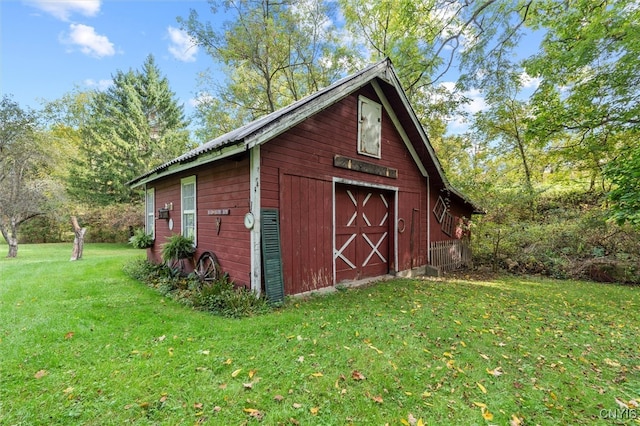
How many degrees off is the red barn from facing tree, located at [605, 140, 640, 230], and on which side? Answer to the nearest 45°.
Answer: approximately 45° to its left

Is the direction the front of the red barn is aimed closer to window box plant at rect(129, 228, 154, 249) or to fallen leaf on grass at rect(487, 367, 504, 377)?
the fallen leaf on grass

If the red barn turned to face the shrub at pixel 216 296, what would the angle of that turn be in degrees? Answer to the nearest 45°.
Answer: approximately 90° to its right

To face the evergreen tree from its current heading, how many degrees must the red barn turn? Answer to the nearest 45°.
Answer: approximately 180°

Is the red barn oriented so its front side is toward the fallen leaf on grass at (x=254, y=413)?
no

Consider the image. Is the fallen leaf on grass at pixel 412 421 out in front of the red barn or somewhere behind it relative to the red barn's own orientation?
in front

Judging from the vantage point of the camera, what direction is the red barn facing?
facing the viewer and to the right of the viewer

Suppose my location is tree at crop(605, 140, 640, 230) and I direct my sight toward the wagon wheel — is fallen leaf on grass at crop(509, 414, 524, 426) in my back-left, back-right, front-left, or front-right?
front-left

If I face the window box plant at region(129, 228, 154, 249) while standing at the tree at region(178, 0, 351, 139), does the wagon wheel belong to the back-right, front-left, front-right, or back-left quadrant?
front-left

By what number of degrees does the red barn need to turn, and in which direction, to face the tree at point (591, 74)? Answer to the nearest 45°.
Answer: approximately 45° to its left

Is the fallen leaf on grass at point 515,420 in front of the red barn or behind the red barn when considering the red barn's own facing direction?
in front

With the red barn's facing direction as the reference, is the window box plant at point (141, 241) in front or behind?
behind

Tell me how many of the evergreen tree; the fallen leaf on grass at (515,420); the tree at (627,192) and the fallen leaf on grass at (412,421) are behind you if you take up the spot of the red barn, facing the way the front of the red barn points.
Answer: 1
